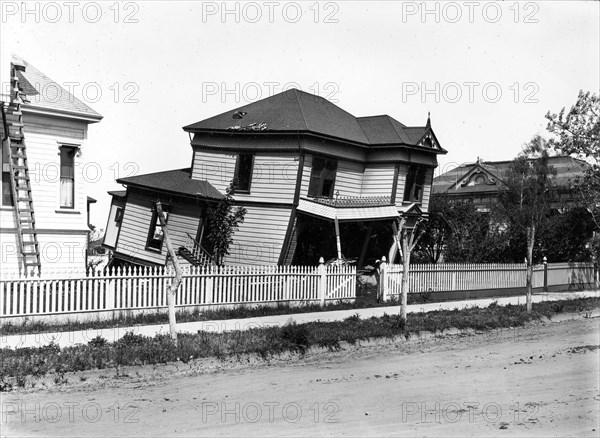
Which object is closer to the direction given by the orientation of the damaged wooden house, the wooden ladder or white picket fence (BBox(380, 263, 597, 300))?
the white picket fence

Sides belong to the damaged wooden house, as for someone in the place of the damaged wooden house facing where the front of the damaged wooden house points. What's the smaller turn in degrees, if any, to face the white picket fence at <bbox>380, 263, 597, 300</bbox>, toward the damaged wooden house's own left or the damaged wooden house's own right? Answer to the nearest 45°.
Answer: approximately 45° to the damaged wooden house's own left

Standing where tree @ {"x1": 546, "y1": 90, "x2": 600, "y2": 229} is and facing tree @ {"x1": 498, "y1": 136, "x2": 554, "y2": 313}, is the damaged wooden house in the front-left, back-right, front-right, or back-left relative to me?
front-right

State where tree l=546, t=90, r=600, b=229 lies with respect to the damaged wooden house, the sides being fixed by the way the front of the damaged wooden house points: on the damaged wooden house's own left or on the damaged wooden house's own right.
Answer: on the damaged wooden house's own left

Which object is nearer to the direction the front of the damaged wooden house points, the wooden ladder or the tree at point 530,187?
the tree

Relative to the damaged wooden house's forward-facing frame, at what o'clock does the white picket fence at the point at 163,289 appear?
The white picket fence is roughly at 2 o'clock from the damaged wooden house.

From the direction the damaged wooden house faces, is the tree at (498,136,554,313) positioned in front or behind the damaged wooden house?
in front

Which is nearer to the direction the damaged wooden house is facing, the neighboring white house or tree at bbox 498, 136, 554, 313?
the tree

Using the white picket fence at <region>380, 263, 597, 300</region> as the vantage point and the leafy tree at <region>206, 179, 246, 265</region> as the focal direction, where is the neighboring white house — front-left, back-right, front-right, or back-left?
front-left

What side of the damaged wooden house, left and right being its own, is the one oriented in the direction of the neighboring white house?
right

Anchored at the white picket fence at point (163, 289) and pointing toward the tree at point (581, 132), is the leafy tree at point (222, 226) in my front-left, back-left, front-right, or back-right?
front-left

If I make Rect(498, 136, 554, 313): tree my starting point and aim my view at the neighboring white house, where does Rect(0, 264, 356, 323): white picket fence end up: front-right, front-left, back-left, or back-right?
front-left

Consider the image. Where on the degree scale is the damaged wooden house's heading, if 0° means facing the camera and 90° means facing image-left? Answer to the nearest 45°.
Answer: approximately 315°

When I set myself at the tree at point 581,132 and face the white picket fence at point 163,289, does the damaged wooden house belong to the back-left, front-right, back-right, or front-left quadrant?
front-right

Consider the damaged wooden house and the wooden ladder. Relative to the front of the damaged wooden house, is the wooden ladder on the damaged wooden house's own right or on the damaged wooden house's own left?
on the damaged wooden house's own right

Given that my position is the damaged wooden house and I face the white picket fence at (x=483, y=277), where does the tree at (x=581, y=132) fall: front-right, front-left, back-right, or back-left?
front-left
